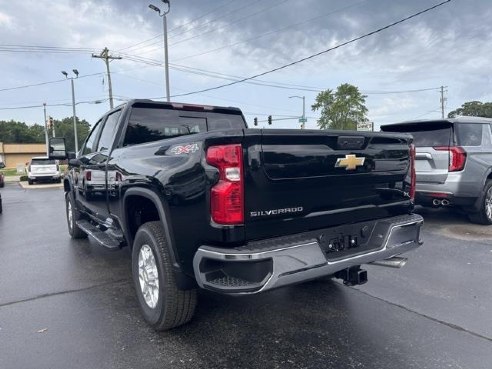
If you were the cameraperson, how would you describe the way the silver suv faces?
facing away from the viewer and to the right of the viewer

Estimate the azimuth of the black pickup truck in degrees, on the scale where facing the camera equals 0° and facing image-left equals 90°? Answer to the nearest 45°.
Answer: approximately 135°

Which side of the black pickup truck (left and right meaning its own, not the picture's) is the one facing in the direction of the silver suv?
right

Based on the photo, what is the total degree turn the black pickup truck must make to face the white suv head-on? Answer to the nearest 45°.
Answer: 0° — it already faces it

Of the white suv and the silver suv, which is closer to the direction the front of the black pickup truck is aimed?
the white suv

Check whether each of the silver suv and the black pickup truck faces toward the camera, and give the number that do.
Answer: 0

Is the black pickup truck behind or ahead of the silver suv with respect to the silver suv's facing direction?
behind

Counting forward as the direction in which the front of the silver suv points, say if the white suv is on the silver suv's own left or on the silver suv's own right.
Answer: on the silver suv's own left
